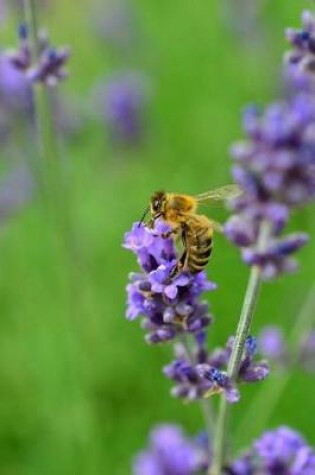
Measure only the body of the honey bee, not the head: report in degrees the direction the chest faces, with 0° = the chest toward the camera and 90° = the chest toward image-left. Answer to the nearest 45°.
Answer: approximately 90°
